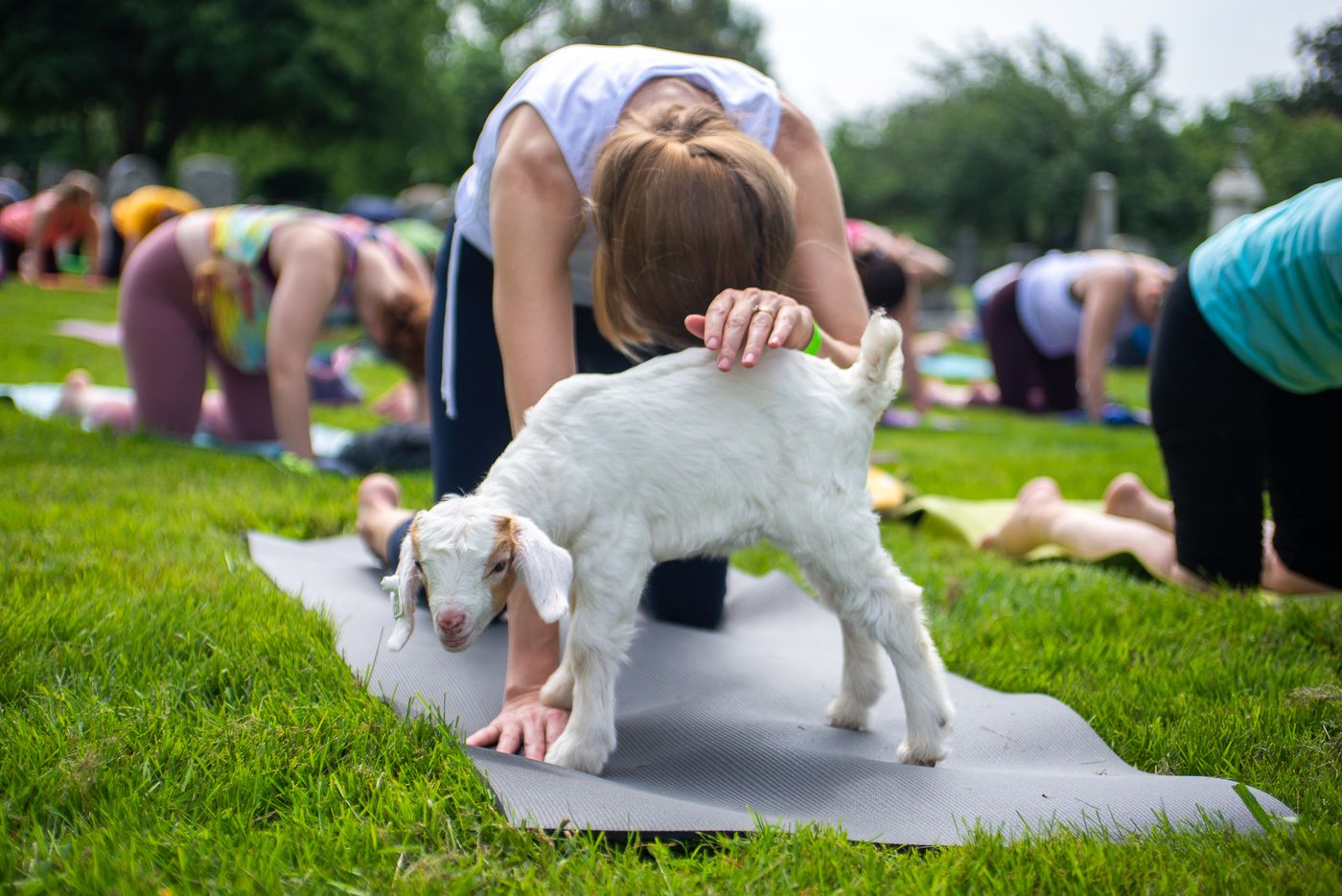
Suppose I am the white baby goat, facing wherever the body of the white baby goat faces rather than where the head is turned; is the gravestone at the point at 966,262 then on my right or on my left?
on my right

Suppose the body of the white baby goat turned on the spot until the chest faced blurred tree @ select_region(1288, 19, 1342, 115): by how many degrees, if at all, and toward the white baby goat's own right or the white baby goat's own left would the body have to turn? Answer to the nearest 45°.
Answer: approximately 135° to the white baby goat's own right

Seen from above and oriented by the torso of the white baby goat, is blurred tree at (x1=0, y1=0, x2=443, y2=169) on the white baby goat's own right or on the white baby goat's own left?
on the white baby goat's own right

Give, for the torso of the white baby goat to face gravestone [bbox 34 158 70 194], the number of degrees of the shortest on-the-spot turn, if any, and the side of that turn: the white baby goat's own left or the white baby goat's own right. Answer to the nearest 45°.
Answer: approximately 45° to the white baby goat's own right

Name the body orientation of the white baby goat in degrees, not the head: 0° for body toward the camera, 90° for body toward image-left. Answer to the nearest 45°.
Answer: approximately 90°

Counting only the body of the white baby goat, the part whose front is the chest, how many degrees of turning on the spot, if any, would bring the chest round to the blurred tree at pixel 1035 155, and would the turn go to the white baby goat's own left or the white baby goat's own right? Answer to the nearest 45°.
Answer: approximately 90° to the white baby goat's own right
